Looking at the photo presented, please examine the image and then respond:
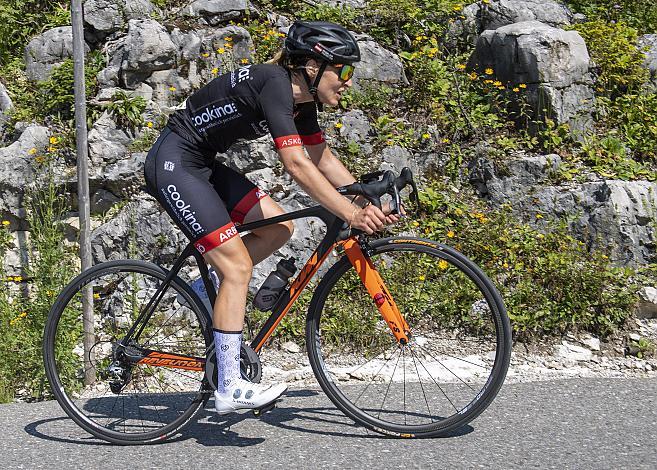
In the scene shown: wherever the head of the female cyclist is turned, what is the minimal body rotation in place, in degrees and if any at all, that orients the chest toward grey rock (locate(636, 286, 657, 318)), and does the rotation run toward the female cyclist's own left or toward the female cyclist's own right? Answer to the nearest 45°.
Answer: approximately 45° to the female cyclist's own left

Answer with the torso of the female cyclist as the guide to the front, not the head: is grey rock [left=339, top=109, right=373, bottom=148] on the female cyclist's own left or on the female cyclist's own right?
on the female cyclist's own left

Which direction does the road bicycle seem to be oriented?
to the viewer's right

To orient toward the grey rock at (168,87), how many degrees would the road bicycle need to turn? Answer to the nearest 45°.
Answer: approximately 90° to its left

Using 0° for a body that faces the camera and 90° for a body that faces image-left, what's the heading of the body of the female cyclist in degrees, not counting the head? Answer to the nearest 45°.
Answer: approximately 270°

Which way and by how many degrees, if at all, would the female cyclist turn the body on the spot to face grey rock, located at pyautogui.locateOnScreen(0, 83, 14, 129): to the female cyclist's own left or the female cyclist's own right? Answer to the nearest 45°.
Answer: approximately 135° to the female cyclist's own left

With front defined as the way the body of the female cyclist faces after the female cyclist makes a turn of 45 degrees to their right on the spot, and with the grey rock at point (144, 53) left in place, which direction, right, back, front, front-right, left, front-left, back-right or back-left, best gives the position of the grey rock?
back-left

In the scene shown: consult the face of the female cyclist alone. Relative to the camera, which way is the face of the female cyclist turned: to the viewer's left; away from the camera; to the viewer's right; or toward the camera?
to the viewer's right

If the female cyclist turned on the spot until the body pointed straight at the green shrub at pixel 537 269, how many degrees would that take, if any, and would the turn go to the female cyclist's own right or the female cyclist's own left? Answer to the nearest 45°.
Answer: approximately 45° to the female cyclist's own left

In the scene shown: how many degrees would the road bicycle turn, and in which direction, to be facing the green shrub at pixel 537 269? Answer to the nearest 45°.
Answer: approximately 45° to its left

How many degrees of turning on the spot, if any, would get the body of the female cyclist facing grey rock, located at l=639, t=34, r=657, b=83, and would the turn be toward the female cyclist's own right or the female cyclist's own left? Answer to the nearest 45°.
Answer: approximately 45° to the female cyclist's own left

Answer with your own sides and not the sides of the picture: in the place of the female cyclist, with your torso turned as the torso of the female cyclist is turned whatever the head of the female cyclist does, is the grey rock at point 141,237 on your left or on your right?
on your left
